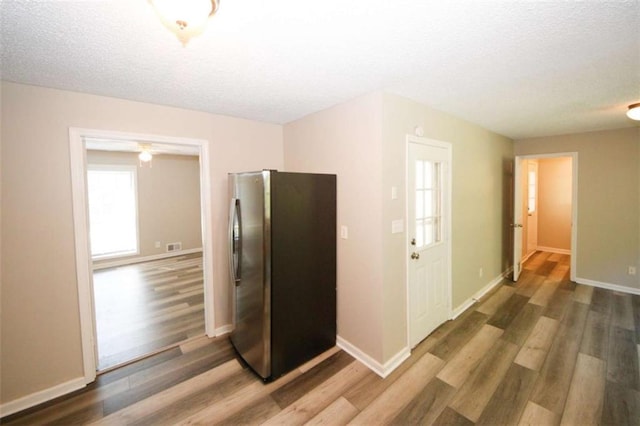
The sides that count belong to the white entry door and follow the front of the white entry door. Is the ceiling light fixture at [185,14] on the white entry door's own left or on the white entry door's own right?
on the white entry door's own right

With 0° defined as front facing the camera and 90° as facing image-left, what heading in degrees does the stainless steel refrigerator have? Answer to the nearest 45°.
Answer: approximately 45°

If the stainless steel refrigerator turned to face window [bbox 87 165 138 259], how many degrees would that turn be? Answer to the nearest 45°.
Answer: approximately 90° to its right

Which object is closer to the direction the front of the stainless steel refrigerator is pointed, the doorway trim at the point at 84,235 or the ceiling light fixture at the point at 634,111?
the doorway trim
